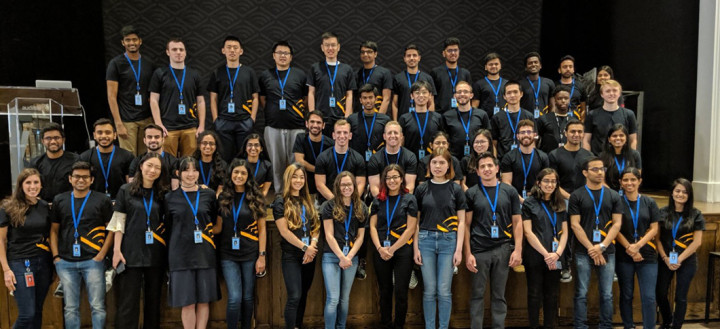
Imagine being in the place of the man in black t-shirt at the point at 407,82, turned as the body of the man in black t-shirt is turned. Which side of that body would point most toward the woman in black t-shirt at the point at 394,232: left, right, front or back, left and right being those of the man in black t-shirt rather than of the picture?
front

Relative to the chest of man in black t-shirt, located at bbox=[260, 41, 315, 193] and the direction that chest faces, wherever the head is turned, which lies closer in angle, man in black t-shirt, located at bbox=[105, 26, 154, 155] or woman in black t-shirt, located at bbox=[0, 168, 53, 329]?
the woman in black t-shirt

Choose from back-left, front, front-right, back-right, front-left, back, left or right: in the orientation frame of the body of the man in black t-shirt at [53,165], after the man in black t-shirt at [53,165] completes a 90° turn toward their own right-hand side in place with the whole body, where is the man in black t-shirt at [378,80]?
back

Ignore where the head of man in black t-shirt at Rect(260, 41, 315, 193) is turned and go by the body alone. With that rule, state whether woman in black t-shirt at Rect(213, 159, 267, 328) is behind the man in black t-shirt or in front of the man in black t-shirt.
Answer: in front

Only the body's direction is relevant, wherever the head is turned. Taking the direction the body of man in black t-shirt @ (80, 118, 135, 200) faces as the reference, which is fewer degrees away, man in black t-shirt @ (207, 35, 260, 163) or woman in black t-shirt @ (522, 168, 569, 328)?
the woman in black t-shirt

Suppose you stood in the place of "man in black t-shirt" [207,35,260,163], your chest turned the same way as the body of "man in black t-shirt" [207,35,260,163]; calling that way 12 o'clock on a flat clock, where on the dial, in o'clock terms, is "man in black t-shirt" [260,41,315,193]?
"man in black t-shirt" [260,41,315,193] is roughly at 9 o'clock from "man in black t-shirt" [207,35,260,163].
